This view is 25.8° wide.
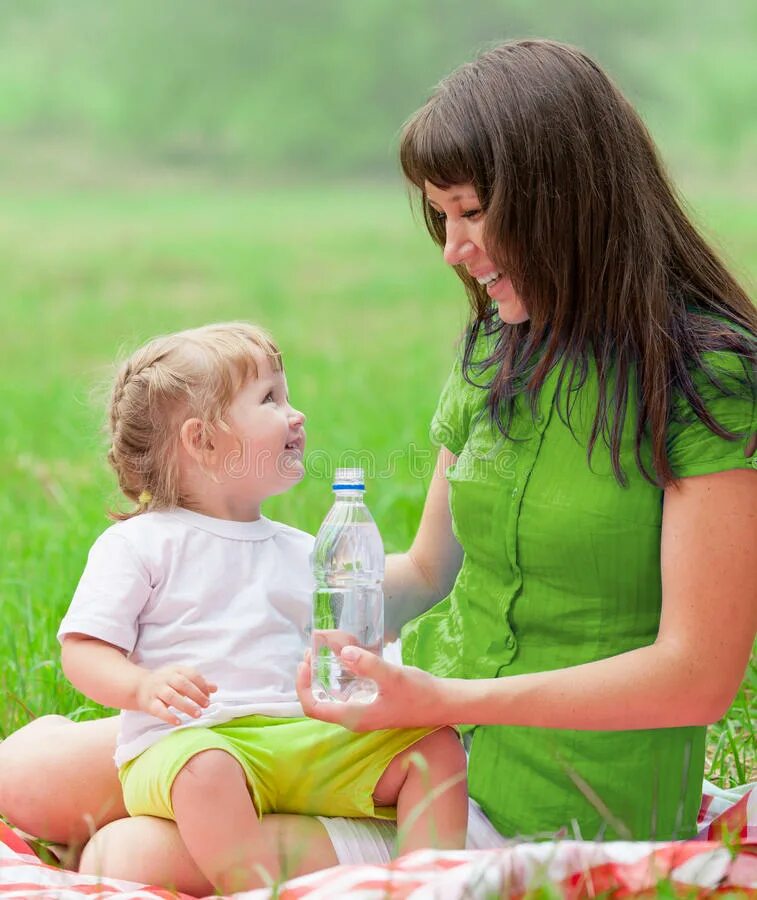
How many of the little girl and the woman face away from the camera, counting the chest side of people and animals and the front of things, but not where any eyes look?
0

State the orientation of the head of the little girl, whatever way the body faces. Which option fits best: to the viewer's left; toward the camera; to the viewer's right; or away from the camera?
to the viewer's right

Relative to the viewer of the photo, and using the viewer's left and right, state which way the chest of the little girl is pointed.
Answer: facing the viewer and to the right of the viewer

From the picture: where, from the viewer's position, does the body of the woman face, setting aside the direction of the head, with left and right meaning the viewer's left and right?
facing the viewer and to the left of the viewer

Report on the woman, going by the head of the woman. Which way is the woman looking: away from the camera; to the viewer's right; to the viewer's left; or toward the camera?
to the viewer's left

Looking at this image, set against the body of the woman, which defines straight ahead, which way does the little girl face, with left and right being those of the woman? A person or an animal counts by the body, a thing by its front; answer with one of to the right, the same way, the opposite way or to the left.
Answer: to the left
